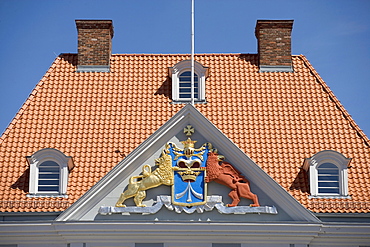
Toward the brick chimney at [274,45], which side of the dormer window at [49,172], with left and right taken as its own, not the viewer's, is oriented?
left

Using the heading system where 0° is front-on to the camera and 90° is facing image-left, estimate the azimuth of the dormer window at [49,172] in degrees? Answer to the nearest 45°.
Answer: approximately 0°
